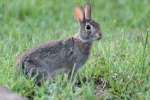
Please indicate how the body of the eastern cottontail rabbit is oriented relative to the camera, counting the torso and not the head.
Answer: to the viewer's right
